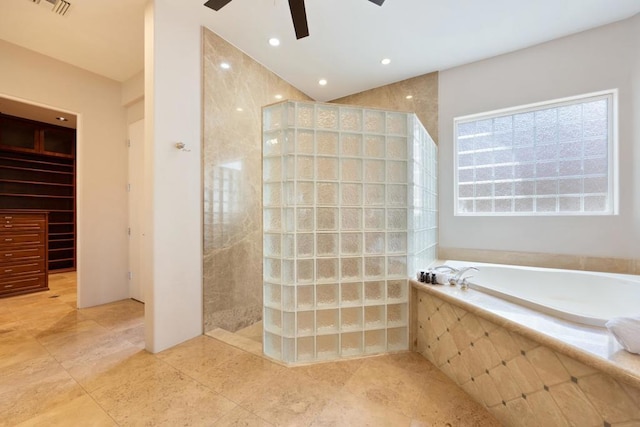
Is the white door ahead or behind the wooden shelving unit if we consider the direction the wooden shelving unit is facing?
ahead

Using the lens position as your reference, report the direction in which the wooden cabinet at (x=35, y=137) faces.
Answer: facing the viewer and to the right of the viewer

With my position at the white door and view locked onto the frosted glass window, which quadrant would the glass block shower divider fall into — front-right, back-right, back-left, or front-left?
front-right
